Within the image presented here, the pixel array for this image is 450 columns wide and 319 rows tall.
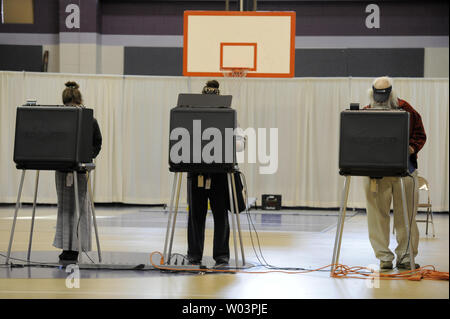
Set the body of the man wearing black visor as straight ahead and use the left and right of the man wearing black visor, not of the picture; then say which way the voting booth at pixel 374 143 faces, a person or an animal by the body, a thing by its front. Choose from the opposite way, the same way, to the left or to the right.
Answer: the opposite way

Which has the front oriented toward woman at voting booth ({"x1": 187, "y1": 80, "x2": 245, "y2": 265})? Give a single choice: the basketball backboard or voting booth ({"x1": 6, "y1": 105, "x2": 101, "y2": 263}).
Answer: the basketball backboard

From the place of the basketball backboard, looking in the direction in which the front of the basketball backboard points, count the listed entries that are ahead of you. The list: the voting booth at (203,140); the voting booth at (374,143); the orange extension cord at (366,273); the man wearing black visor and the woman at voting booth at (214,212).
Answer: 5

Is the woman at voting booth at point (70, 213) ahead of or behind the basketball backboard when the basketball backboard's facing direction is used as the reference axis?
ahead
